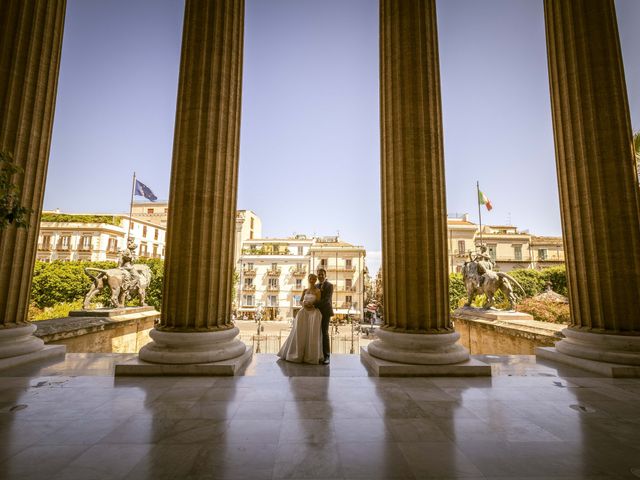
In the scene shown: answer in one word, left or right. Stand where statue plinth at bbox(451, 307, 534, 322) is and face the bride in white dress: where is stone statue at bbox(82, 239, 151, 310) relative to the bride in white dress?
right

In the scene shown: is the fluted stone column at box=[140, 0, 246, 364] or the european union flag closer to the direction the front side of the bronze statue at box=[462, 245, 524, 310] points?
the european union flag

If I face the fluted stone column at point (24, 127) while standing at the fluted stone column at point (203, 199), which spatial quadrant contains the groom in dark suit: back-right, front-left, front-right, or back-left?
back-right

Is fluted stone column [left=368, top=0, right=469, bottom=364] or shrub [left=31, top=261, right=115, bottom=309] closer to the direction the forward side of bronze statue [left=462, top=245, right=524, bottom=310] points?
the shrub

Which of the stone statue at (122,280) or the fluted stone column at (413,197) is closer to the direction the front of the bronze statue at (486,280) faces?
the stone statue

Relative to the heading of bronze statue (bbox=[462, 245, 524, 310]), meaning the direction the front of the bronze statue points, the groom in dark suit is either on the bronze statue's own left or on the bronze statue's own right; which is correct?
on the bronze statue's own left
